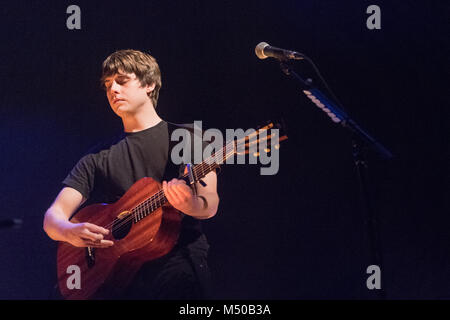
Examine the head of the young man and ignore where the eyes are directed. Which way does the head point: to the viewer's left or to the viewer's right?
to the viewer's left

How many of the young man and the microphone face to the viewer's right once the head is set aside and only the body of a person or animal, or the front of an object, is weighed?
0

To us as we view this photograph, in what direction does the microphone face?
facing to the left of the viewer

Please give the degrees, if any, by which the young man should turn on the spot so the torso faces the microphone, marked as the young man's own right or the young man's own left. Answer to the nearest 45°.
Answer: approximately 90° to the young man's own left

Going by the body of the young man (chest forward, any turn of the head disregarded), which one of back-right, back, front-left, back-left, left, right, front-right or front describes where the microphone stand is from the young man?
left

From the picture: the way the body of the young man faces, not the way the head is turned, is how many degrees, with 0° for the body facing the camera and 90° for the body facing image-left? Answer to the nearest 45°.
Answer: approximately 45°
